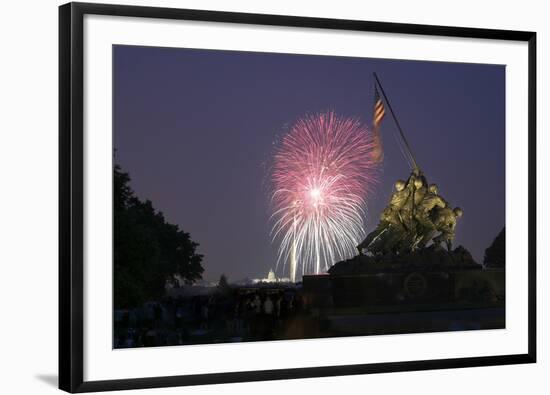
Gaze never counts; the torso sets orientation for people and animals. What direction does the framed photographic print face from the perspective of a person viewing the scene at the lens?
facing the viewer and to the right of the viewer
